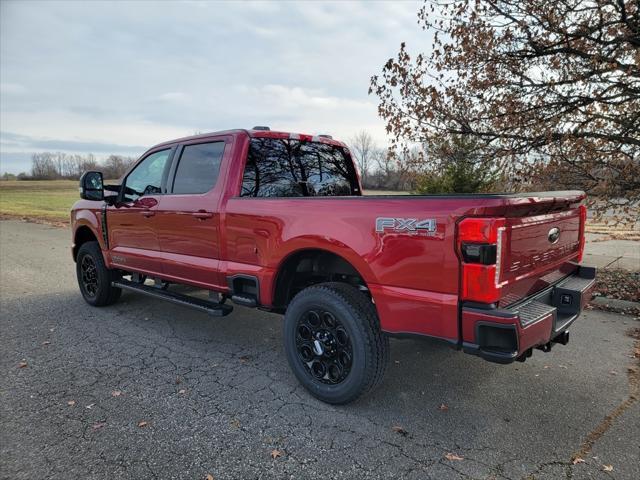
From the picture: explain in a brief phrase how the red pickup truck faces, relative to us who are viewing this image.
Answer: facing away from the viewer and to the left of the viewer
